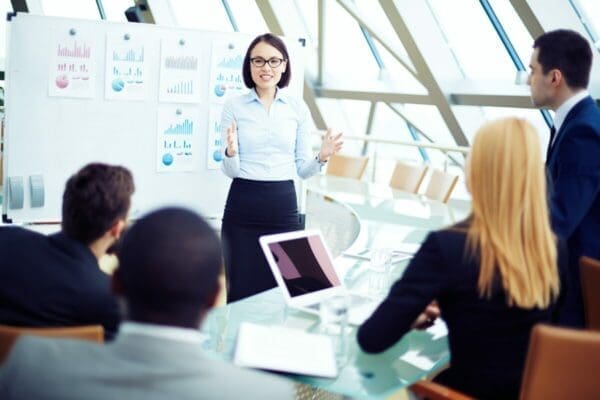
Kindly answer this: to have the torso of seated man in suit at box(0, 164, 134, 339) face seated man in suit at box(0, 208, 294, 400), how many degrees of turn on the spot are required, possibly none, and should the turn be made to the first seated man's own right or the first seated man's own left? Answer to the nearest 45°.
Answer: approximately 135° to the first seated man's own right

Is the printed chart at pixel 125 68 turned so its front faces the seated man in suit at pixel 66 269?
yes

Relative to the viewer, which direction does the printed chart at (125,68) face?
toward the camera

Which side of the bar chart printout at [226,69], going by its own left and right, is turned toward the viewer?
front

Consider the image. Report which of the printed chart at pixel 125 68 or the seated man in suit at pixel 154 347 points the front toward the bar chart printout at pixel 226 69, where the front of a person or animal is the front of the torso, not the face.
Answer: the seated man in suit

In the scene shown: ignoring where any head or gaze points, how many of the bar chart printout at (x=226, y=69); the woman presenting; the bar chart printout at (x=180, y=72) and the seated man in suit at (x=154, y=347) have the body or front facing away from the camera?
1

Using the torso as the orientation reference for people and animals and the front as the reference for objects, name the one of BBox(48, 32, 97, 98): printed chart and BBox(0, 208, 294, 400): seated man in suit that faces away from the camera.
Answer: the seated man in suit

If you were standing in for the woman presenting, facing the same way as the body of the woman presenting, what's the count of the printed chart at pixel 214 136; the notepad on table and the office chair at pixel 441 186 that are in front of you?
1

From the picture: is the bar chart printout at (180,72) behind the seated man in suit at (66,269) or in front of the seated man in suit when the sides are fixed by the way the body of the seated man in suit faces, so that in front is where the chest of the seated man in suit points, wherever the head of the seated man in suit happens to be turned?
in front

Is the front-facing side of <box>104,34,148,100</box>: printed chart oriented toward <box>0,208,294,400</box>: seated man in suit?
yes

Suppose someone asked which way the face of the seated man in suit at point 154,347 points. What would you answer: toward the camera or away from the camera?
away from the camera

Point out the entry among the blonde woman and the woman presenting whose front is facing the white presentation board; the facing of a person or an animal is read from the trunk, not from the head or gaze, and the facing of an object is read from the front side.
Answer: the blonde woman

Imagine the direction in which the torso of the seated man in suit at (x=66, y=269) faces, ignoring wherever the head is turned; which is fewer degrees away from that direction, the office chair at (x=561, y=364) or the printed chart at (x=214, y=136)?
the printed chart

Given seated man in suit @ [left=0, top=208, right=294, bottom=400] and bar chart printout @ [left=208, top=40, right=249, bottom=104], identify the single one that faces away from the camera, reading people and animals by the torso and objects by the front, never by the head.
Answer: the seated man in suit

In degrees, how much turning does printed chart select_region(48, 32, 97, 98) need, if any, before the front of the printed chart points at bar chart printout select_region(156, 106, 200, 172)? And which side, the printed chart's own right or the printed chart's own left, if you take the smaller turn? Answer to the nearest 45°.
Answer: approximately 90° to the printed chart's own left

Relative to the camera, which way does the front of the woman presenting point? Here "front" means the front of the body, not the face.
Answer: toward the camera
